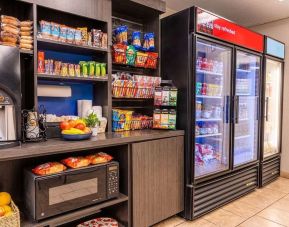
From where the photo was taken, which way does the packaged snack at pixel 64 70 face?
toward the camera

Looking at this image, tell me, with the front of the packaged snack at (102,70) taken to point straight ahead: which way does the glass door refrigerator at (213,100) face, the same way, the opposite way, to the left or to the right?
the same way

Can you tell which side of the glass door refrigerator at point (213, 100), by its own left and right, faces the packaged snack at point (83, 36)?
right

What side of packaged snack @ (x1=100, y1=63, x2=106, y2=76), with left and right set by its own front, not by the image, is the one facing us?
front

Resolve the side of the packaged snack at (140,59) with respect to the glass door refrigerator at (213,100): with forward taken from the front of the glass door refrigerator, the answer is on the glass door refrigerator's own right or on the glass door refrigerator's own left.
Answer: on the glass door refrigerator's own right

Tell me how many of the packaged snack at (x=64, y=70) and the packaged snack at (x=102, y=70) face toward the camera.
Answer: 2

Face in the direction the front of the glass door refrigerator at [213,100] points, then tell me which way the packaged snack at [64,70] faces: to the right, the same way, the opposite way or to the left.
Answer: the same way
